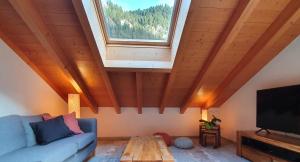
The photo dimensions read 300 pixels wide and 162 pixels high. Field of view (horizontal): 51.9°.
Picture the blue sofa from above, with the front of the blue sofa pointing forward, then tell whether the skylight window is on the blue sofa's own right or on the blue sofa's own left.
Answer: on the blue sofa's own left

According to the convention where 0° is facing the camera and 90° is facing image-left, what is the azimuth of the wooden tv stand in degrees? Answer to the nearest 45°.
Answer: approximately 45°

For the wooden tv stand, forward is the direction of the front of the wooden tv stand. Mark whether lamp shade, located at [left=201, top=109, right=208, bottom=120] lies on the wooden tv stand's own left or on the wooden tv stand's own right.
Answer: on the wooden tv stand's own right

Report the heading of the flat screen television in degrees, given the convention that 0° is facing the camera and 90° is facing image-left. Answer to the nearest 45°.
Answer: approximately 45°

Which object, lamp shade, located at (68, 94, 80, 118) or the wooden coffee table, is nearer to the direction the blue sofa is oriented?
the wooden coffee table

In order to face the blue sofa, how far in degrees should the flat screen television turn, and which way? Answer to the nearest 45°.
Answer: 0° — it already faces it
